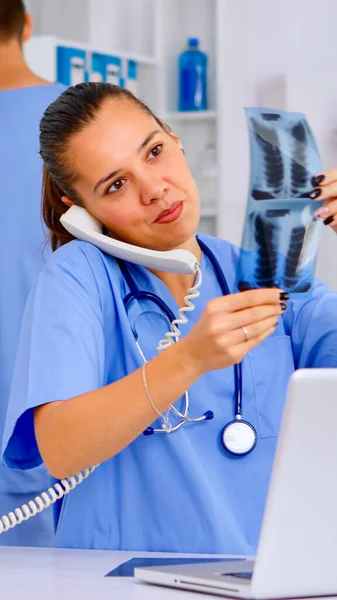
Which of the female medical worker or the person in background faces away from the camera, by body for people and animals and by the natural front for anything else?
the person in background

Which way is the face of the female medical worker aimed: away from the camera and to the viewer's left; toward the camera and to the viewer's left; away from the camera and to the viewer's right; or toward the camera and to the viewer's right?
toward the camera and to the viewer's right

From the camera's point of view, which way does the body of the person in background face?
away from the camera

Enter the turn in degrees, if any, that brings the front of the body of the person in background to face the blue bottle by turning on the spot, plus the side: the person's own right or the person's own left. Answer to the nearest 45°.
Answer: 0° — they already face it

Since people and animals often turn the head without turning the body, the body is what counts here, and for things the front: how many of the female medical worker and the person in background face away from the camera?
1

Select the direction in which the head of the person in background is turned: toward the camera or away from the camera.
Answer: away from the camera

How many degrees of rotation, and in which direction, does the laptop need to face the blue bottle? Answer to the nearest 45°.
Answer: approximately 45° to its right

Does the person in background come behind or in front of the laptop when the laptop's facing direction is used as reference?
in front

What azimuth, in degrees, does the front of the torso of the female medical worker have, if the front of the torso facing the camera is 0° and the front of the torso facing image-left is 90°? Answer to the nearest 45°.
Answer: approximately 315°

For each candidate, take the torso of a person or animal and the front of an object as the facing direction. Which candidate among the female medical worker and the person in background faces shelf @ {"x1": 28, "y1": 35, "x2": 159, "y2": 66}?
the person in background

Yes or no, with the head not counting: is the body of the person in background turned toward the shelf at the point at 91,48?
yes

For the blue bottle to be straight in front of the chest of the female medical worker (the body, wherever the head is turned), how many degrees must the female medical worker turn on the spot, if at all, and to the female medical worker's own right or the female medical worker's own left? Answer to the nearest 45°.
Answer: approximately 135° to the female medical worker's own left

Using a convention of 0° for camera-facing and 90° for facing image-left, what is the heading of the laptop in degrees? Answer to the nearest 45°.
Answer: approximately 135°
